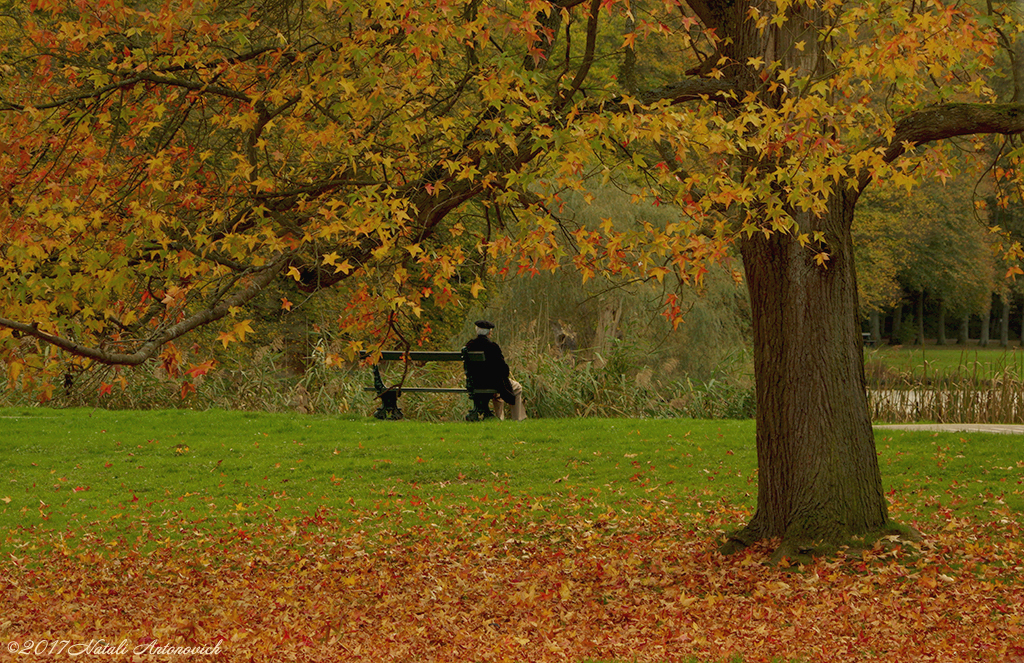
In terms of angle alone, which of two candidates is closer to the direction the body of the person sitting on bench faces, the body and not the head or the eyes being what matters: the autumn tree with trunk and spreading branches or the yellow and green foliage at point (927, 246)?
the yellow and green foliage

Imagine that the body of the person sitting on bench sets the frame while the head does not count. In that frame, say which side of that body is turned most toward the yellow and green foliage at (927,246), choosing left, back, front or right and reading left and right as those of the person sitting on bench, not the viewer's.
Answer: front

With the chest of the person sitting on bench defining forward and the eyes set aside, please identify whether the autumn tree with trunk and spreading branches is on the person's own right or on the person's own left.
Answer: on the person's own right

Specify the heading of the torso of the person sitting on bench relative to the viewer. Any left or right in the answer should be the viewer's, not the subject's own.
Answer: facing away from the viewer and to the right of the viewer
